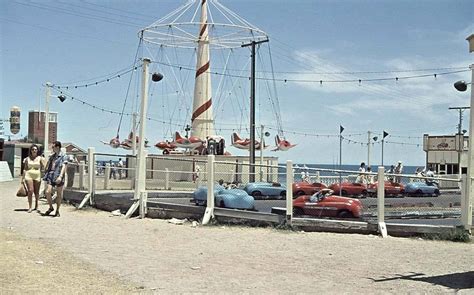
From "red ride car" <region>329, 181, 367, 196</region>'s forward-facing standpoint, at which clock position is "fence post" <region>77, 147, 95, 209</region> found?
The fence post is roughly at 11 o'clock from the red ride car.

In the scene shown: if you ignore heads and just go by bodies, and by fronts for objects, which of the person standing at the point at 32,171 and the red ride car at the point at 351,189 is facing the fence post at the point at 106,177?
the red ride car

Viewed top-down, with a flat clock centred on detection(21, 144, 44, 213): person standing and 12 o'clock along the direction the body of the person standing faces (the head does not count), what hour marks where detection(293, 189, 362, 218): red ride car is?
The red ride car is roughly at 10 o'clock from the person standing.

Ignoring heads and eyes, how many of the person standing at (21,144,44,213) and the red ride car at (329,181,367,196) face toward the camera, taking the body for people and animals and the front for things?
1

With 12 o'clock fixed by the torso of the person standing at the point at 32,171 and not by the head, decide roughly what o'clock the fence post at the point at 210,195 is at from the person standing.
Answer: The fence post is roughly at 10 o'clock from the person standing.

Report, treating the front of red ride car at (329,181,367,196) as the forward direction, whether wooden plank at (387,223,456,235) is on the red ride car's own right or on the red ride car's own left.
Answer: on the red ride car's own left

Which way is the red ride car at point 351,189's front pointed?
to the viewer's left

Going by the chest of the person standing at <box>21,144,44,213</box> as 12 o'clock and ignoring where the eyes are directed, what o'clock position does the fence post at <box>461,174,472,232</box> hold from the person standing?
The fence post is roughly at 10 o'clock from the person standing.

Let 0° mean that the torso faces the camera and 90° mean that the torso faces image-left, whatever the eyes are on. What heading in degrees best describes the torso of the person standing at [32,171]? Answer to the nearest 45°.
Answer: approximately 0°

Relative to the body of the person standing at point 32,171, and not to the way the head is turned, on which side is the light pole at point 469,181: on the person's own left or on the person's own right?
on the person's own left

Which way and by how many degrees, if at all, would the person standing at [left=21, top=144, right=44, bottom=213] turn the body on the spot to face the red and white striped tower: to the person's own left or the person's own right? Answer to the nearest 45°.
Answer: approximately 135° to the person's own left

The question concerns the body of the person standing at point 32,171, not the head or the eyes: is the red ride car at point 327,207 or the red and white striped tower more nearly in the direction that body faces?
the red ride car

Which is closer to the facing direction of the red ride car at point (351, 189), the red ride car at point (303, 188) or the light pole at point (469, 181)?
the red ride car

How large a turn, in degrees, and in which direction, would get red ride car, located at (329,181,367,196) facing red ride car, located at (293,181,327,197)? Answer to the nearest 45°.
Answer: approximately 45° to its left

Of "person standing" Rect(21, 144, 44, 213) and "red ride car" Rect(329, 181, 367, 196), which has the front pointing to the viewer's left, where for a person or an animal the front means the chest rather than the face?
the red ride car

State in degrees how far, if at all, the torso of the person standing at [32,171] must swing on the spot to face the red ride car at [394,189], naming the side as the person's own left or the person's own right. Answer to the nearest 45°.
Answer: approximately 90° to the person's own left

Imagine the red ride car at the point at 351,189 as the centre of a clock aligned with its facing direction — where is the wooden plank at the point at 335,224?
The wooden plank is roughly at 9 o'clock from the red ride car.
